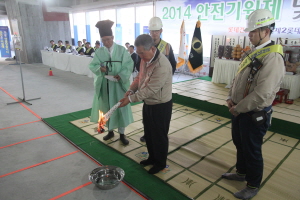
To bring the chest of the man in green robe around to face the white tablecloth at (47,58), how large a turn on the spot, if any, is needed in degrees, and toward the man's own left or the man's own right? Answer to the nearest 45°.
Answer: approximately 180°

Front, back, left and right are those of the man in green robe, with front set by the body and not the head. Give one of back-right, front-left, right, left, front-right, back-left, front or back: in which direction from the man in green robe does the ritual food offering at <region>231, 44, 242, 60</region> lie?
back-left

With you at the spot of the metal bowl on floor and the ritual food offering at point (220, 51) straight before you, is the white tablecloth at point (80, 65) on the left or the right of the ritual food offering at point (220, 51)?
left

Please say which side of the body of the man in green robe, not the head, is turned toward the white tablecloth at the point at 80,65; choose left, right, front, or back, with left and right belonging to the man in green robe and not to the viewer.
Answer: back

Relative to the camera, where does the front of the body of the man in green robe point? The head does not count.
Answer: toward the camera

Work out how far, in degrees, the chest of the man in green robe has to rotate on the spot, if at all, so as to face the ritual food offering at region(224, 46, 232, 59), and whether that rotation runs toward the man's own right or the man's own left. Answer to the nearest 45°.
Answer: approximately 135° to the man's own left
